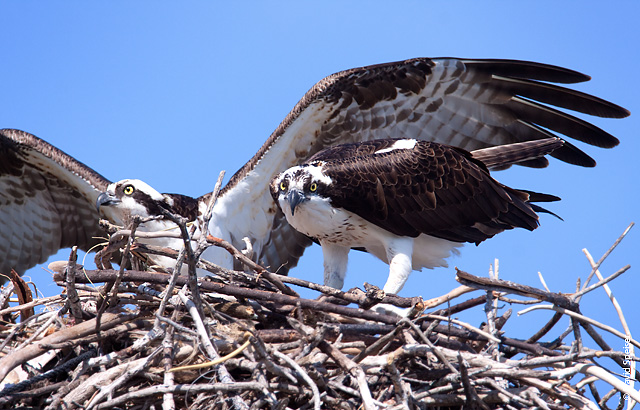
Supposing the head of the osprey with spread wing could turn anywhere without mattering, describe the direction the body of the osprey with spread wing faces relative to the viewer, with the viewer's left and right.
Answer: facing the viewer and to the left of the viewer

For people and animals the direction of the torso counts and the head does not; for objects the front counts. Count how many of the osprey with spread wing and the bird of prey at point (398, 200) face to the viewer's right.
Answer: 0

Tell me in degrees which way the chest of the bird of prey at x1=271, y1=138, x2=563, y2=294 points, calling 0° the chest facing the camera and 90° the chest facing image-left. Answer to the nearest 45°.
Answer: approximately 45°
